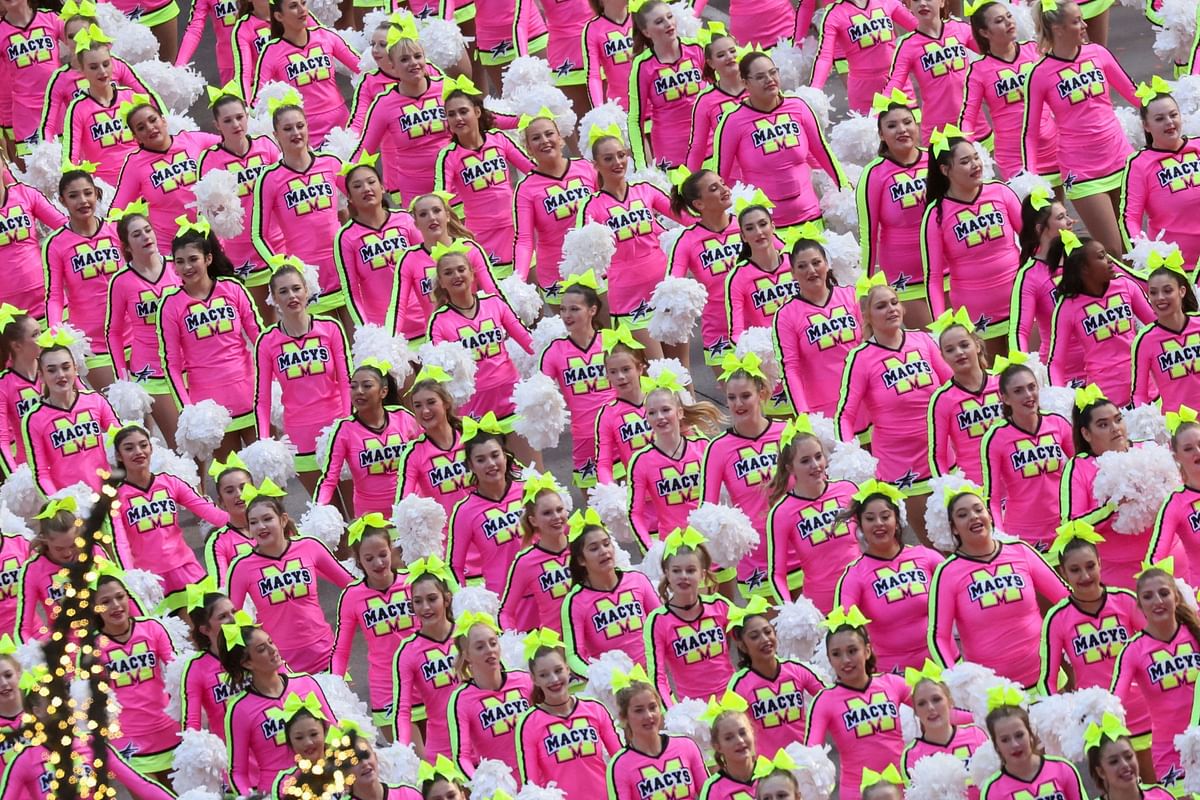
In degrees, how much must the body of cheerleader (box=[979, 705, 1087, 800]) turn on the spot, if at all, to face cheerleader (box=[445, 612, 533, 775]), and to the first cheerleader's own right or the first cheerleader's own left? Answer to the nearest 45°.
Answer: approximately 90° to the first cheerleader's own right

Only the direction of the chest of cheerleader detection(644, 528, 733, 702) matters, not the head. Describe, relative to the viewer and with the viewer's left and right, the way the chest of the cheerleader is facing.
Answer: facing the viewer

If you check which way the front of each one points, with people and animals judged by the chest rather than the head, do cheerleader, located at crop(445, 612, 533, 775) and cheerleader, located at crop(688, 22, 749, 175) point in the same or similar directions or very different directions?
same or similar directions

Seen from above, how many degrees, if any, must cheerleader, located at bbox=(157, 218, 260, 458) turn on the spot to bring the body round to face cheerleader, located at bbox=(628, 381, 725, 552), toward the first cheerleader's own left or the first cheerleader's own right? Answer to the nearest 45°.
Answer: approximately 45° to the first cheerleader's own left

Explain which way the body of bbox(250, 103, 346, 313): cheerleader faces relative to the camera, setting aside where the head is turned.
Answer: toward the camera

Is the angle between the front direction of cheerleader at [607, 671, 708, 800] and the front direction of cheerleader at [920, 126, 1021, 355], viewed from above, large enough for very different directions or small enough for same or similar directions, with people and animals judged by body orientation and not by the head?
same or similar directions

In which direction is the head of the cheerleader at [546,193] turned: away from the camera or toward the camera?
toward the camera

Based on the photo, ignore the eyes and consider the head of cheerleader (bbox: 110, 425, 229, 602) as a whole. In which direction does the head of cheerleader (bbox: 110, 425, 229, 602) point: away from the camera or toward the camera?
toward the camera
